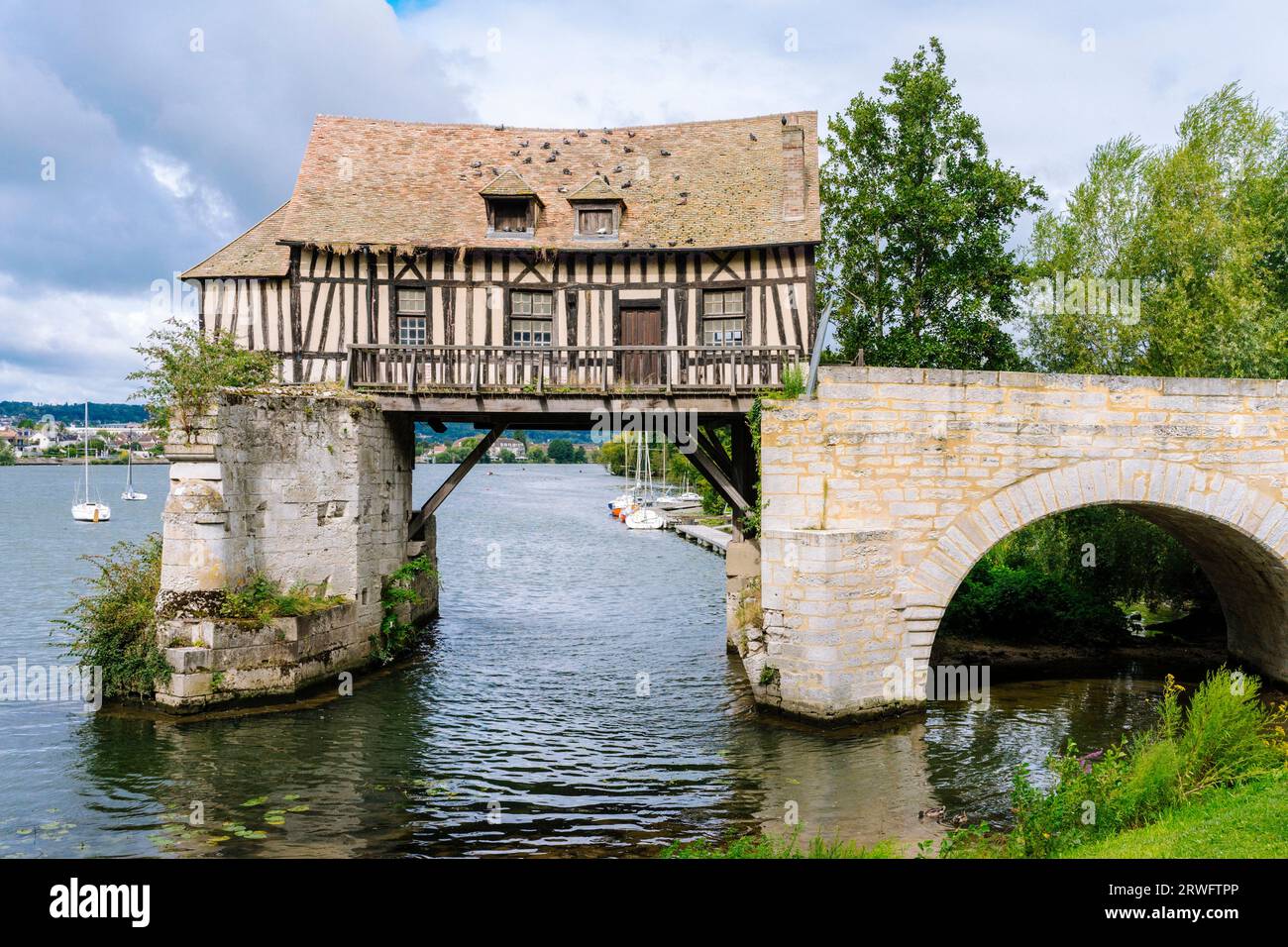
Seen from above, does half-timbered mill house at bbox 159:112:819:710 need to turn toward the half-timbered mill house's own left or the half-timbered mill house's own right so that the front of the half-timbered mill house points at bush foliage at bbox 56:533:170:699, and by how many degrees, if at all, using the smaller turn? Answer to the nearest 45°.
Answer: approximately 45° to the half-timbered mill house's own right

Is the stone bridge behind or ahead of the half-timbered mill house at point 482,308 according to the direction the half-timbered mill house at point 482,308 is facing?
ahead

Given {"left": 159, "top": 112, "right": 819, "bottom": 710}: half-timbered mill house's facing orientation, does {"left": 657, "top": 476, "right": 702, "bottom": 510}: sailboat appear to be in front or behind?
behind

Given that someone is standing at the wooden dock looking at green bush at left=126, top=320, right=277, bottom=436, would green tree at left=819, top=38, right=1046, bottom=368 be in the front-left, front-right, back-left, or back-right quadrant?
front-left

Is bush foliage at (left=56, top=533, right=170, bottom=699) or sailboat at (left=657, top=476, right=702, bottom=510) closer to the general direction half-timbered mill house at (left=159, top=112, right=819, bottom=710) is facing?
the bush foliage

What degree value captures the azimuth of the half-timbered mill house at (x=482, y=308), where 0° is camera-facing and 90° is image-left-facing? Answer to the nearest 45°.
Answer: approximately 0°

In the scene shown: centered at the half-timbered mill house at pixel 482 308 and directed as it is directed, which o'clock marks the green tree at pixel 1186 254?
The green tree is roughly at 9 o'clock from the half-timbered mill house.

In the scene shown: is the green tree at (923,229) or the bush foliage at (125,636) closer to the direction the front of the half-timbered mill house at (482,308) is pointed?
the bush foliage

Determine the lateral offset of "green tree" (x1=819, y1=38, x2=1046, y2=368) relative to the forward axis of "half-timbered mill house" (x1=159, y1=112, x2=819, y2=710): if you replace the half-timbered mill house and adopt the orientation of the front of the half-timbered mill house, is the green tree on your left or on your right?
on your left
